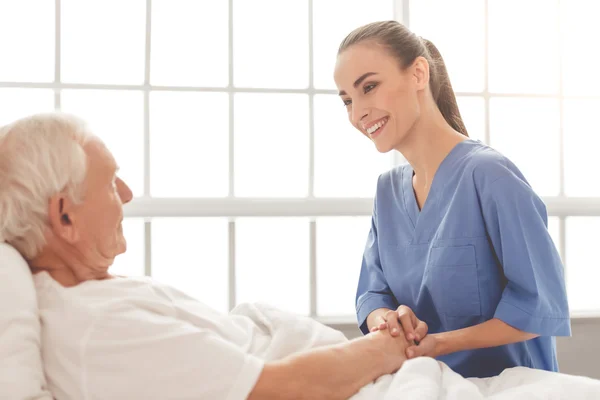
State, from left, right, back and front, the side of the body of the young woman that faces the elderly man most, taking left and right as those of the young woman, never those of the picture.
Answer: front

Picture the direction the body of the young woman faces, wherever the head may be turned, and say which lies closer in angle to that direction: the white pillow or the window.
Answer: the white pillow

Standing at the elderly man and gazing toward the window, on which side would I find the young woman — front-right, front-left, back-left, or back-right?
front-right

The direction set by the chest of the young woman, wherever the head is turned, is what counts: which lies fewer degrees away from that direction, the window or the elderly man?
the elderly man

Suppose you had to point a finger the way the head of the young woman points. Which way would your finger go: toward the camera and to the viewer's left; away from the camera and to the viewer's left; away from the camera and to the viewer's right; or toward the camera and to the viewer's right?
toward the camera and to the viewer's left

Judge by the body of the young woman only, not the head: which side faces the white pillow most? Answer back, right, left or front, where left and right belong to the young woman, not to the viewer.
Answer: front

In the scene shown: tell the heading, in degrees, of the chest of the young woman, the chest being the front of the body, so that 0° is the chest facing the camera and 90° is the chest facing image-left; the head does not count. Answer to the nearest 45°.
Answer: approximately 45°
